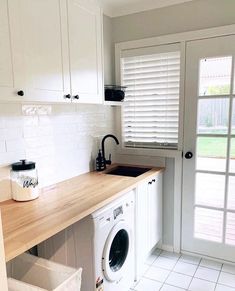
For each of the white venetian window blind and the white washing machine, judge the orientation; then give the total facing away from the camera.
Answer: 0

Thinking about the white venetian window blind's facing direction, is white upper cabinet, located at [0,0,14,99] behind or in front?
in front

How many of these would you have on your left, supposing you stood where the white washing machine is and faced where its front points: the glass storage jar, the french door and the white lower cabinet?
2

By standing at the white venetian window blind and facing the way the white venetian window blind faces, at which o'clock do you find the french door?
The french door is roughly at 8 o'clock from the white venetian window blind.

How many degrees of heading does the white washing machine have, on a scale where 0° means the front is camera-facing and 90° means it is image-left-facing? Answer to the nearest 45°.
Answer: approximately 315°

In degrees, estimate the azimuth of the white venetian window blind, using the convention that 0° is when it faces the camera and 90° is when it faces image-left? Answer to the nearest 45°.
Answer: approximately 45°

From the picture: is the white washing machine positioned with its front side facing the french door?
no

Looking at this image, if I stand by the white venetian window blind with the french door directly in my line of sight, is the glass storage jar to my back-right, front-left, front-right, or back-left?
back-right

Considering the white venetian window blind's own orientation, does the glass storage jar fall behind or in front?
in front

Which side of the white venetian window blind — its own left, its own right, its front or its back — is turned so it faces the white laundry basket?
front

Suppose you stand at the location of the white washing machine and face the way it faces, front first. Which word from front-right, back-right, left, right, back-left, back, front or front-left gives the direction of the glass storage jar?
back-right

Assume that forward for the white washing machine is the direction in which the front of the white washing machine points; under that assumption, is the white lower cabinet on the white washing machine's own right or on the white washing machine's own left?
on the white washing machine's own left
